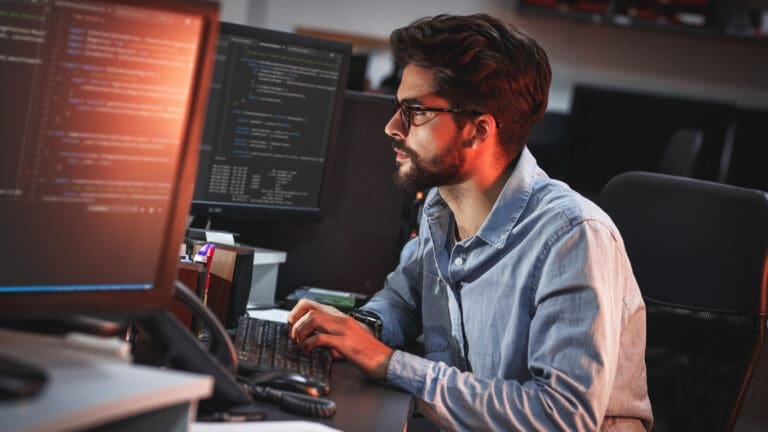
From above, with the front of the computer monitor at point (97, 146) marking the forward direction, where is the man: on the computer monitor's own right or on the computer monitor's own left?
on the computer monitor's own left

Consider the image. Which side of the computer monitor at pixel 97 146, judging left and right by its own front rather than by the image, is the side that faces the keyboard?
left

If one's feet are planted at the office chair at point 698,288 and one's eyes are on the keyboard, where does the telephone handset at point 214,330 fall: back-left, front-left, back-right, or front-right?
front-left

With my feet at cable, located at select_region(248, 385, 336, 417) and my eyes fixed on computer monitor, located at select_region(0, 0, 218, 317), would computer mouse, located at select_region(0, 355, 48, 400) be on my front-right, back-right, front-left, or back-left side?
front-left

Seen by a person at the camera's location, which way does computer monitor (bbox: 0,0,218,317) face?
facing the viewer and to the right of the viewer

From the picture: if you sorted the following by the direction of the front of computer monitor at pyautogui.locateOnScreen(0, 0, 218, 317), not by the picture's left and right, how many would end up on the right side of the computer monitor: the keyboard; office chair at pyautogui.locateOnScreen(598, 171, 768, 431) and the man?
0

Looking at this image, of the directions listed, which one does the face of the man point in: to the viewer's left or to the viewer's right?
to the viewer's left

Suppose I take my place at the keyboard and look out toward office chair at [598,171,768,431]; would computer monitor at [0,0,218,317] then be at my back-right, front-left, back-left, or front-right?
back-right
